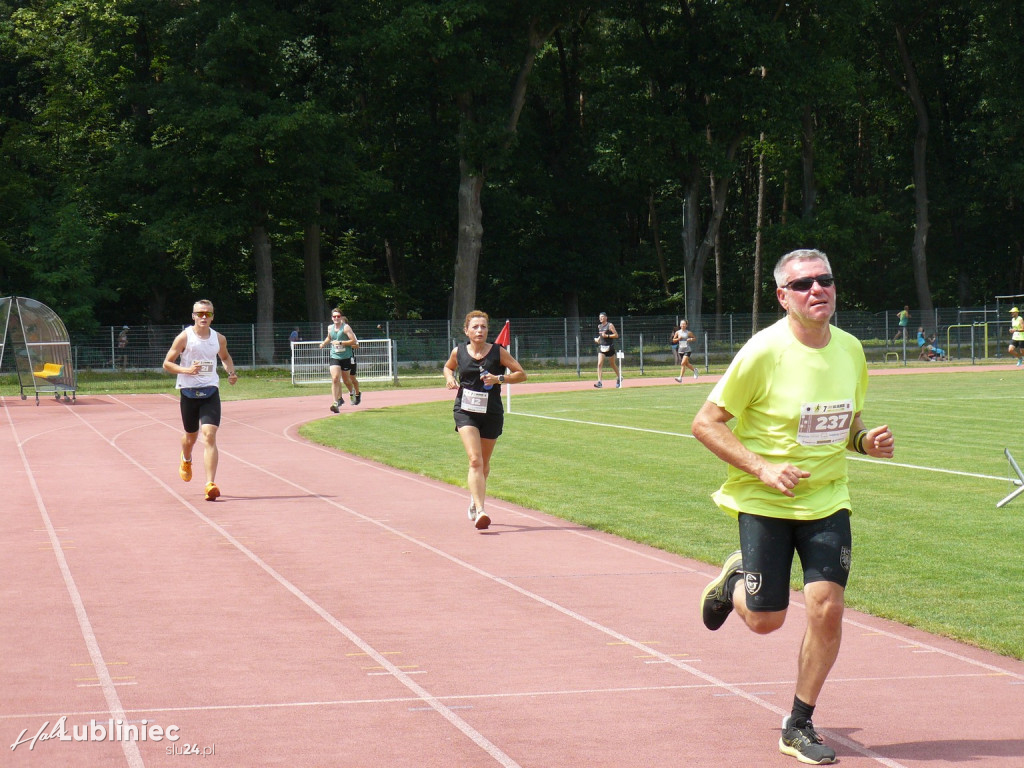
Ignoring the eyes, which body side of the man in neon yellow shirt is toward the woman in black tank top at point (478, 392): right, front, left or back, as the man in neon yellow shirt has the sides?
back

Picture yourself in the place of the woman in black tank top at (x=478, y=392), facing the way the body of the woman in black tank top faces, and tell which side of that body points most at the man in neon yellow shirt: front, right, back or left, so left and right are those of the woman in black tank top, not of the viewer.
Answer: front

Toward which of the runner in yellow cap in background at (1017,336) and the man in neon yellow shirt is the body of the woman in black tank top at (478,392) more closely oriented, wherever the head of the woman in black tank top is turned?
the man in neon yellow shirt

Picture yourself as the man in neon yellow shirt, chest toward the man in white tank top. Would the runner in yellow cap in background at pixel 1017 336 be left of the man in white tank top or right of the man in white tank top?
right

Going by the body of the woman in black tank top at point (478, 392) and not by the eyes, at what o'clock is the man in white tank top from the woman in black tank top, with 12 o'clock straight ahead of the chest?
The man in white tank top is roughly at 4 o'clock from the woman in black tank top.

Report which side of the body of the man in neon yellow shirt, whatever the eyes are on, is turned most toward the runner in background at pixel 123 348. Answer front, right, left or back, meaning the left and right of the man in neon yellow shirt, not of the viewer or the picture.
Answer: back

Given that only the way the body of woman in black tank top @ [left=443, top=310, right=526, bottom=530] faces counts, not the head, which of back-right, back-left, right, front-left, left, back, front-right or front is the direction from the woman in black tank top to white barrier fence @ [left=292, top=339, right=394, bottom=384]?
back

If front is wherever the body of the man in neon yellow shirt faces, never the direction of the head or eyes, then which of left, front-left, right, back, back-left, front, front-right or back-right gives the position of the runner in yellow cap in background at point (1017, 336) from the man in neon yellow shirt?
back-left

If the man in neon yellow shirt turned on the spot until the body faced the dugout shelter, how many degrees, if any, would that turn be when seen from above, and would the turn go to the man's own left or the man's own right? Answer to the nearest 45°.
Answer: approximately 180°

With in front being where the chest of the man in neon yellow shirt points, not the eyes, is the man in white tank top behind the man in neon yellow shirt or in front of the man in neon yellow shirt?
behind

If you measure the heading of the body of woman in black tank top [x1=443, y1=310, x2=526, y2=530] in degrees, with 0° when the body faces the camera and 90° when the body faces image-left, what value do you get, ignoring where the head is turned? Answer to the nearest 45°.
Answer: approximately 0°

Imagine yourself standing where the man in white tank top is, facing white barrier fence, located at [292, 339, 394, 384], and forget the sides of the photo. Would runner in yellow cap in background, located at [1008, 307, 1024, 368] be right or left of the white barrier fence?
right

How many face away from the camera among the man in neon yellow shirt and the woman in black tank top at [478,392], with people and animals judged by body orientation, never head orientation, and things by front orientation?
0

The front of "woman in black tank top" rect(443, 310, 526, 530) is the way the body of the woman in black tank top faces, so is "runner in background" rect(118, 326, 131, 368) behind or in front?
behind
